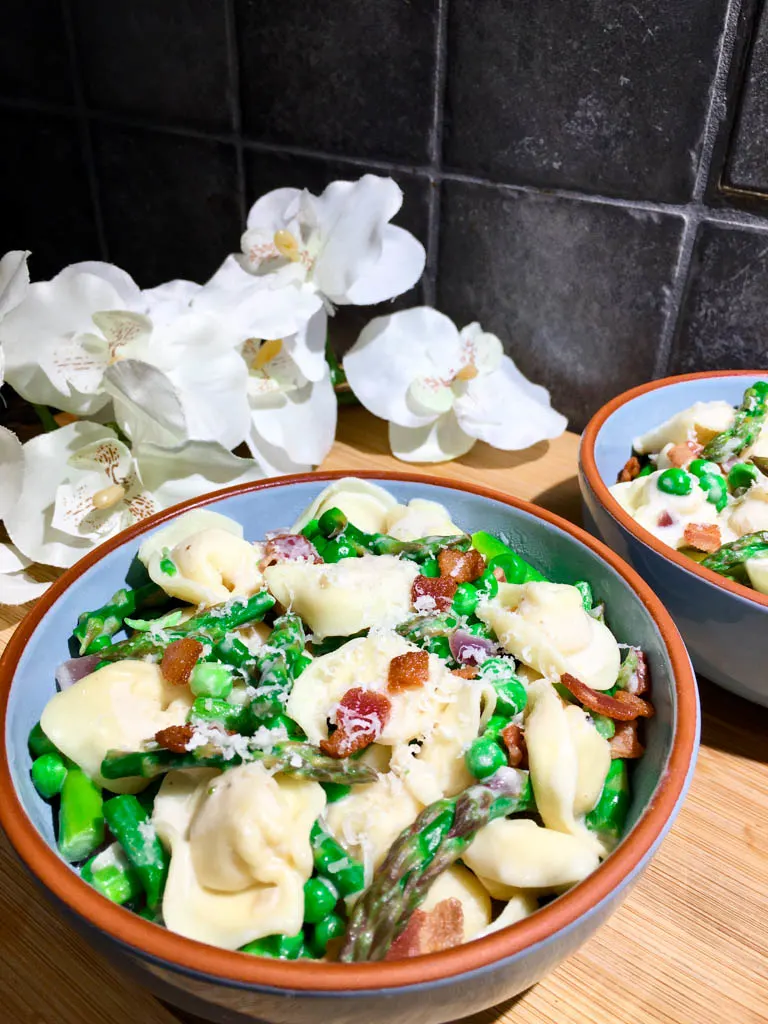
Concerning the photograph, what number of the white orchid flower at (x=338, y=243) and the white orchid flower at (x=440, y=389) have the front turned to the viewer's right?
0

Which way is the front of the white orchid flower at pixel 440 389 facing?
toward the camera

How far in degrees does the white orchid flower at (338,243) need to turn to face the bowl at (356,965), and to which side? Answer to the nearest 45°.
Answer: approximately 45° to its left

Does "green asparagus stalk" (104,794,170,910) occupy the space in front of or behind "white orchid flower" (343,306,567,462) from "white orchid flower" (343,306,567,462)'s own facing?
in front

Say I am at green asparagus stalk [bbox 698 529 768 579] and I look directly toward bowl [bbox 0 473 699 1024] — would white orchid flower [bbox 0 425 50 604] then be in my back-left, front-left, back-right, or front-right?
front-right

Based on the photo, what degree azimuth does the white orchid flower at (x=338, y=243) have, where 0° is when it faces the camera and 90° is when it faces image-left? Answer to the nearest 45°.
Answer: approximately 45°
